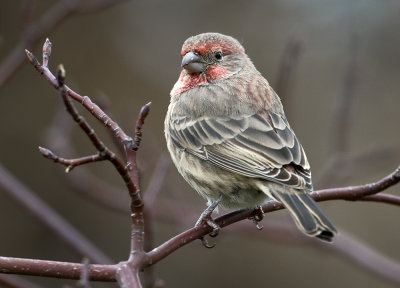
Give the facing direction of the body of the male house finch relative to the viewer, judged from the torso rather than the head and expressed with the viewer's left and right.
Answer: facing to the left of the viewer

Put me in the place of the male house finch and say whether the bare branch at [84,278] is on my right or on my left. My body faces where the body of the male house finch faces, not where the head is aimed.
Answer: on my left
